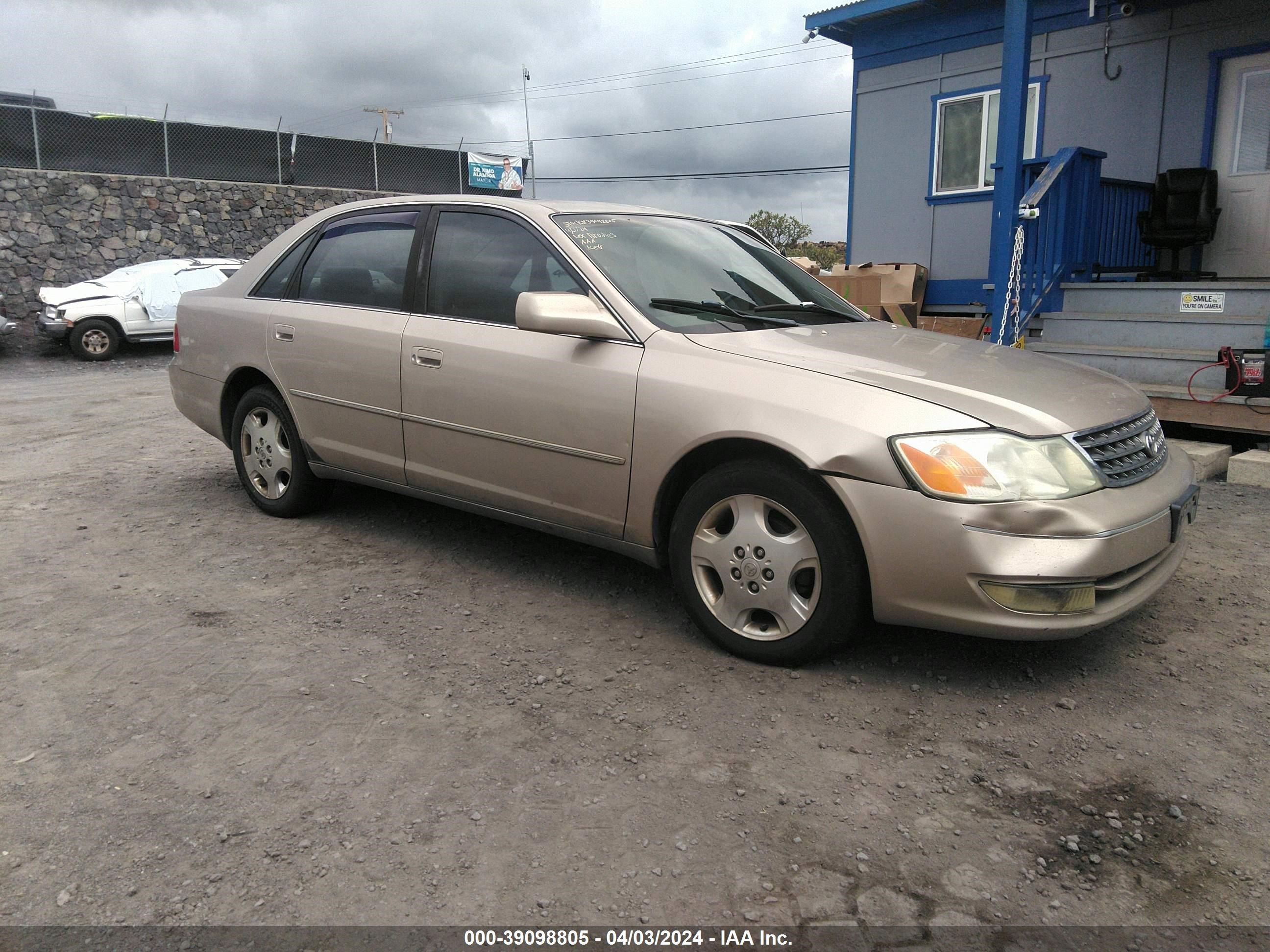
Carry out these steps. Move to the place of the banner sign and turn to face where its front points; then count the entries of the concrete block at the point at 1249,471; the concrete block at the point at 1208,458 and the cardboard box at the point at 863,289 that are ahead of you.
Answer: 3

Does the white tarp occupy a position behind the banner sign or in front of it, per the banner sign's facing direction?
in front

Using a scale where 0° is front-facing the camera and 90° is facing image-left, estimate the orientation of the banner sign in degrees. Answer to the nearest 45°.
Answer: approximately 0°

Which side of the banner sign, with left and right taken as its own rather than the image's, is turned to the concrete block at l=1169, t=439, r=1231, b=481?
front

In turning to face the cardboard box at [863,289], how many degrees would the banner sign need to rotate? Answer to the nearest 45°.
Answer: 0° — it already faces it

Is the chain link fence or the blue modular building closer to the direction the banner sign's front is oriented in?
the blue modular building

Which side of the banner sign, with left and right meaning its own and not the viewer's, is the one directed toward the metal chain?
front

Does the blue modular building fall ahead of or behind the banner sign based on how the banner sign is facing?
ahead
